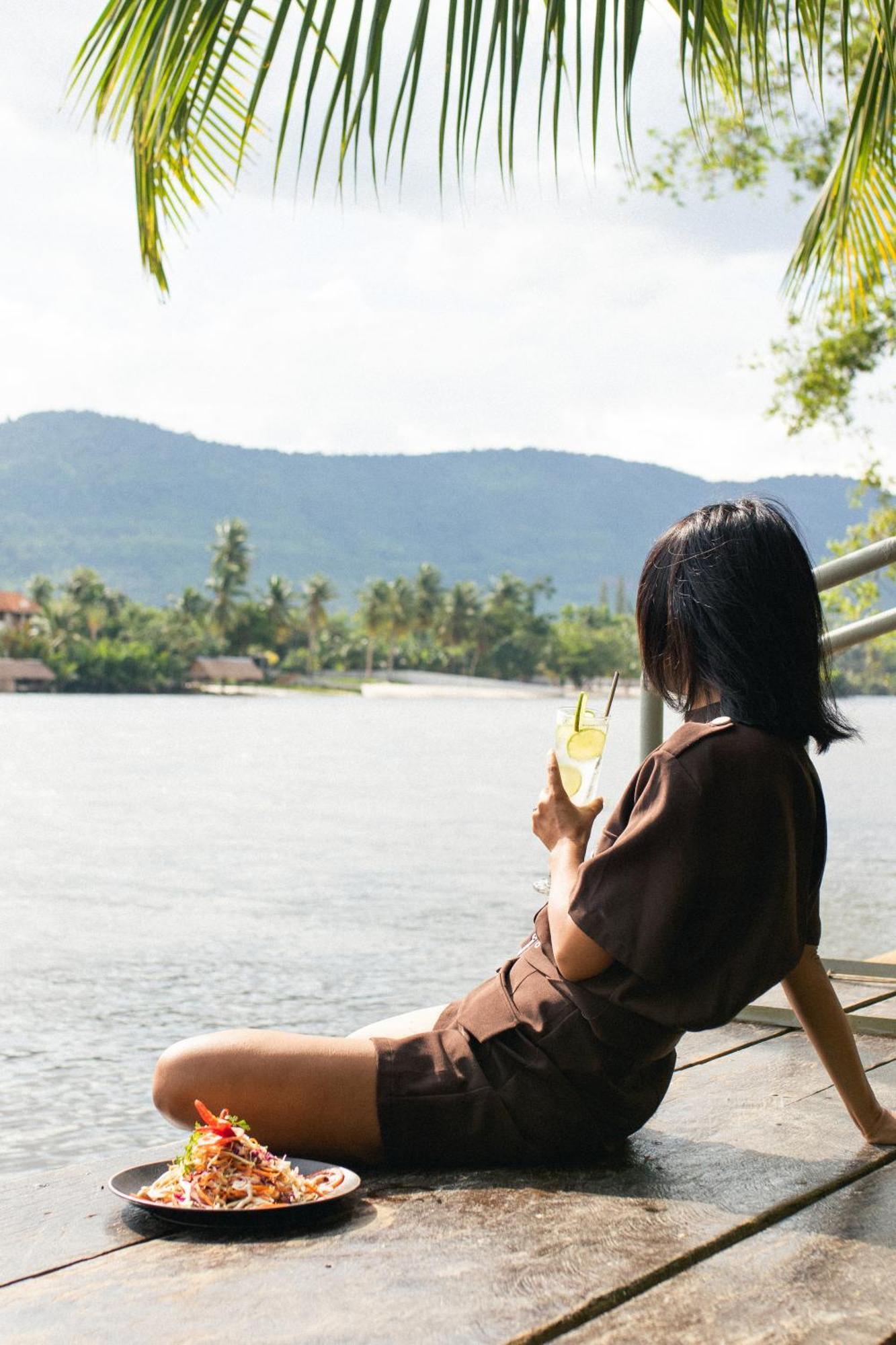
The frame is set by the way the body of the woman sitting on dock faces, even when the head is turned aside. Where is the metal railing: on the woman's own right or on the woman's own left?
on the woman's own right

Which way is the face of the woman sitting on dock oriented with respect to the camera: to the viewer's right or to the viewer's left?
to the viewer's left

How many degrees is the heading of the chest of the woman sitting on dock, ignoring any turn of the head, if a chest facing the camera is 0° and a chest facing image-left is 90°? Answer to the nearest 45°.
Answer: approximately 135°
